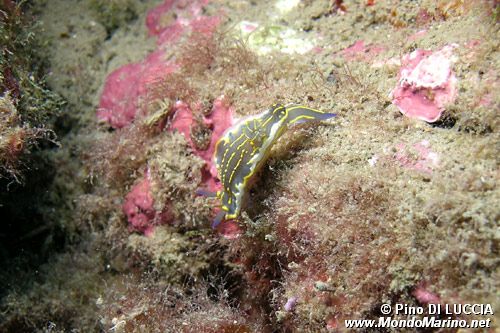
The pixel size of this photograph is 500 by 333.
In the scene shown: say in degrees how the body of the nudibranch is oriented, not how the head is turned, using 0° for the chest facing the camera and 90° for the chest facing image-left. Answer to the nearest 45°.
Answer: approximately 45°

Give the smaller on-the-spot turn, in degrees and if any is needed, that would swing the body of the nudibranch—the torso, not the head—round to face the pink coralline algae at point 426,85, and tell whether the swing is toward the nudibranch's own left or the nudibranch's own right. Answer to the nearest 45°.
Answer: approximately 135° to the nudibranch's own left

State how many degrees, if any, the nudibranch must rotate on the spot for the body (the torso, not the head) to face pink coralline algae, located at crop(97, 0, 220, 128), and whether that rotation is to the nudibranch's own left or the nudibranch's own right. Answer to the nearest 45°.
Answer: approximately 135° to the nudibranch's own right

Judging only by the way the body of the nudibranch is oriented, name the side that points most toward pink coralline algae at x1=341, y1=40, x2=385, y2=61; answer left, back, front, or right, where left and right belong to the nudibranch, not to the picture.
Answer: back
